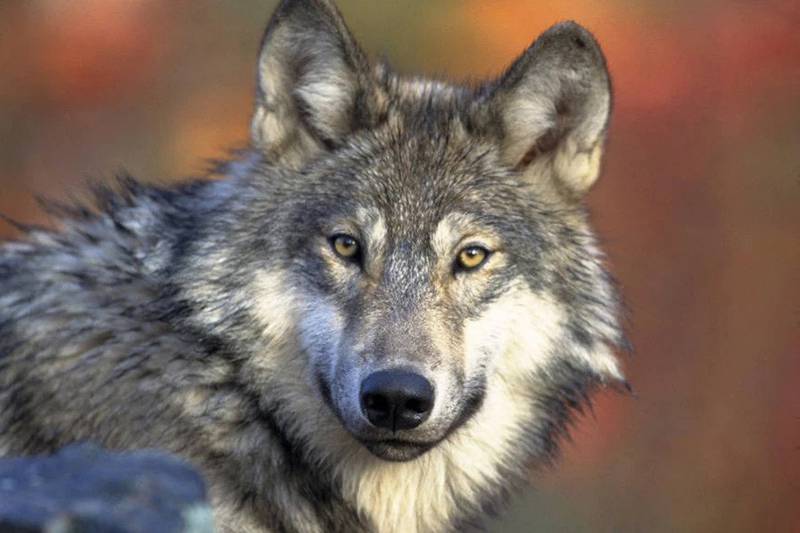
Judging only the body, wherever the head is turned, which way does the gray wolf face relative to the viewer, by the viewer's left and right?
facing the viewer and to the right of the viewer

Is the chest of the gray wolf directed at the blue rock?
no
